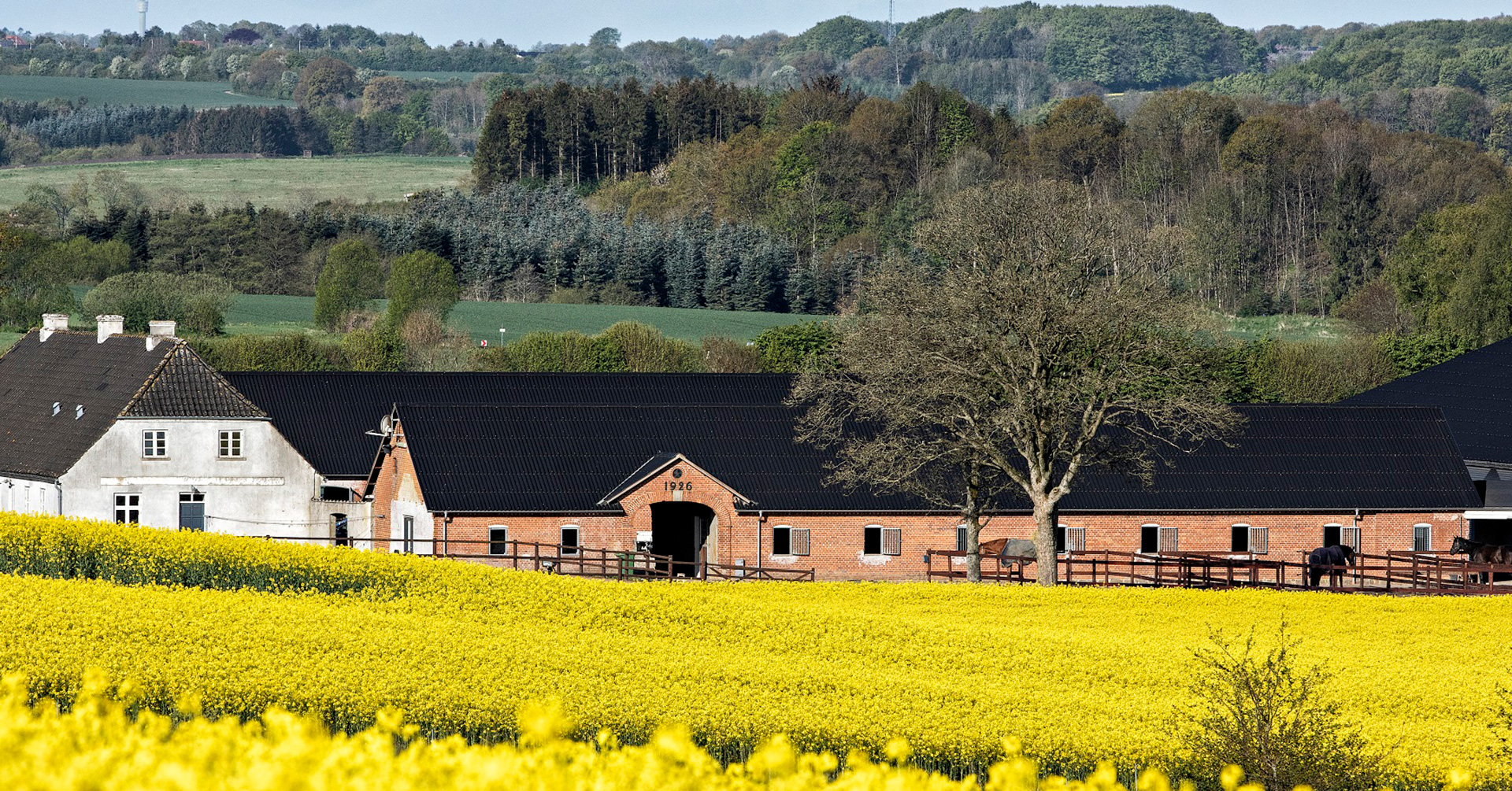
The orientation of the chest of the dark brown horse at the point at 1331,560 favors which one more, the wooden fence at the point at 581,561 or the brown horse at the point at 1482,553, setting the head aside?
the brown horse

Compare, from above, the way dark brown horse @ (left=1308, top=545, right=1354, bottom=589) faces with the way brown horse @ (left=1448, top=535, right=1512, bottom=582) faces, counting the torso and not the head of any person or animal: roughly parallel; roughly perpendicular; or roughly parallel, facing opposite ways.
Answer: roughly parallel, facing opposite ways

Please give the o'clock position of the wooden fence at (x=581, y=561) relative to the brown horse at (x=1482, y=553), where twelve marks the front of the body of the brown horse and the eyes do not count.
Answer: The wooden fence is roughly at 11 o'clock from the brown horse.

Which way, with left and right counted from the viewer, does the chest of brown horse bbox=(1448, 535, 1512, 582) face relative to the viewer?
facing to the left of the viewer

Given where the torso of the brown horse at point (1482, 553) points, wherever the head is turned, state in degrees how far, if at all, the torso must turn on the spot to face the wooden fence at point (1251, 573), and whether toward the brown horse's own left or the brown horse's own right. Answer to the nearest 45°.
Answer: approximately 45° to the brown horse's own left

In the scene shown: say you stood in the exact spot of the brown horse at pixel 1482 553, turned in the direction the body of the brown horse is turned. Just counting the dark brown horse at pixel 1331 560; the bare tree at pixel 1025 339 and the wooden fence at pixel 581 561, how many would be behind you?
0

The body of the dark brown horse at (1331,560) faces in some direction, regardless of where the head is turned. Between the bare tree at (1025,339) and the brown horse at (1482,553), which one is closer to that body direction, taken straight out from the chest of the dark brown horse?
the brown horse

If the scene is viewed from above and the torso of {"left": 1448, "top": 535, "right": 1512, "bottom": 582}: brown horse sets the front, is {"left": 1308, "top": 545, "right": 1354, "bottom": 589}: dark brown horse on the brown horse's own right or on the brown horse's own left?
on the brown horse's own left

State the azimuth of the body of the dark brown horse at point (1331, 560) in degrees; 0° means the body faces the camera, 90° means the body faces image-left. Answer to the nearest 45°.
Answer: approximately 270°

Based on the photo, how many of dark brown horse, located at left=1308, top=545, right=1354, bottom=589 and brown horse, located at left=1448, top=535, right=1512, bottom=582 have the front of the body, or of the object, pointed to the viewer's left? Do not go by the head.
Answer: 1

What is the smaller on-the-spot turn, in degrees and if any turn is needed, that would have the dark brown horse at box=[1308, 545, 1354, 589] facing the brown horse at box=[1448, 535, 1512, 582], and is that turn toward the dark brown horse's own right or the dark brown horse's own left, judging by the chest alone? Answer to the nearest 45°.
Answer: approximately 45° to the dark brown horse's own left
